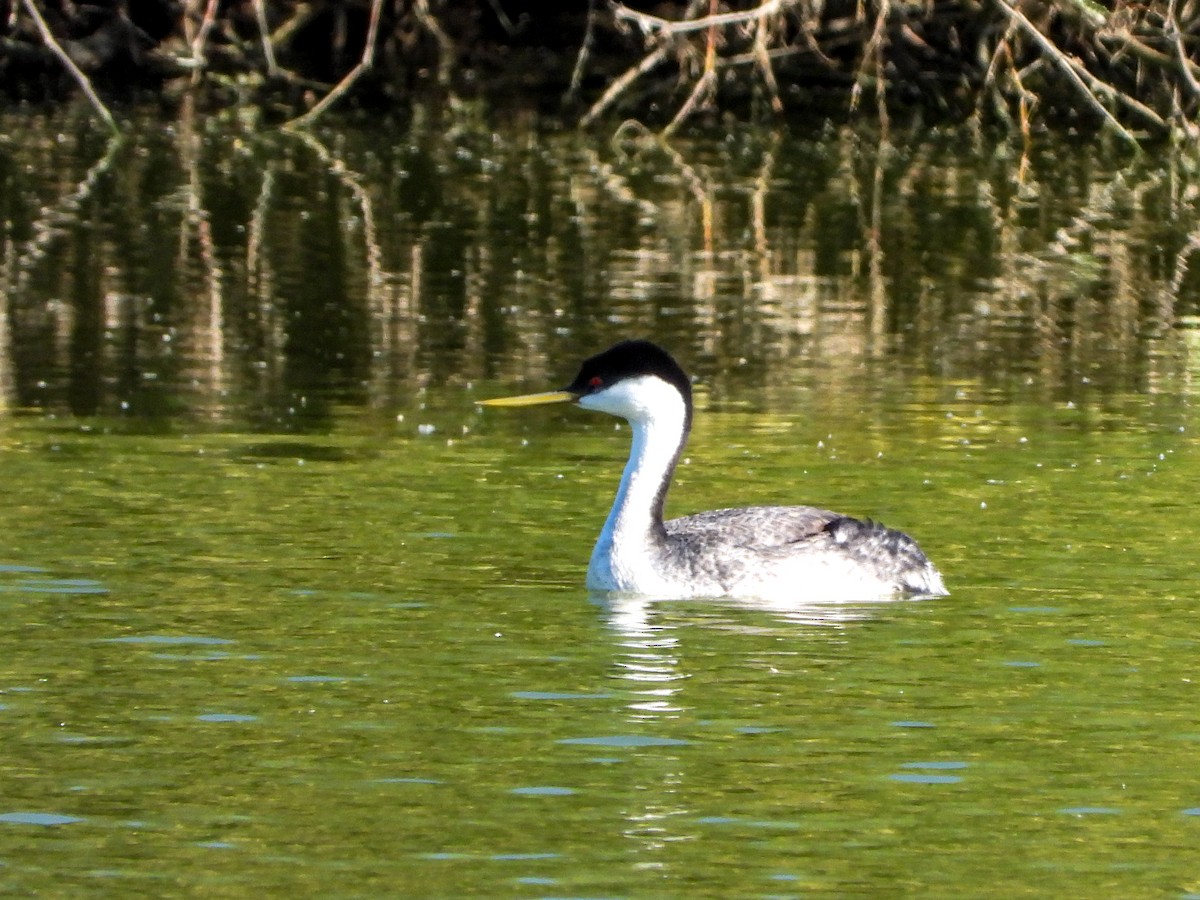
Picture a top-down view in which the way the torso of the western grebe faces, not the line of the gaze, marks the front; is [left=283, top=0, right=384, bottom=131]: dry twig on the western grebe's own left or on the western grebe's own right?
on the western grebe's own right

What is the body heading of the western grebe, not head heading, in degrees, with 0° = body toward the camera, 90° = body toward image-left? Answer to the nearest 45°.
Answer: approximately 90°
